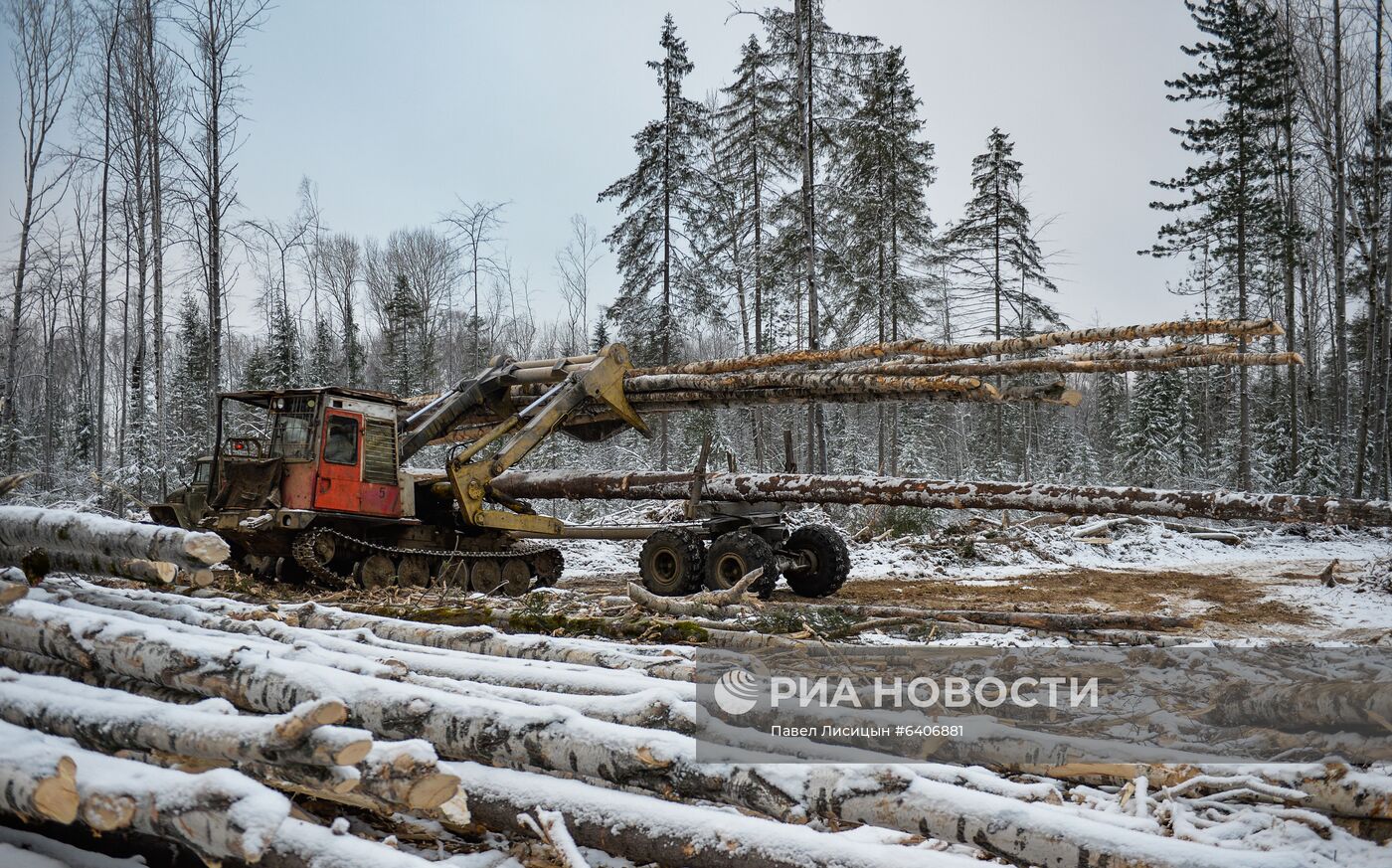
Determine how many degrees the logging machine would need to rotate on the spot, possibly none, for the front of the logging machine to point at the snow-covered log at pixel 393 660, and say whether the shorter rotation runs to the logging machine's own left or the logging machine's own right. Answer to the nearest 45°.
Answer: approximately 45° to the logging machine's own left

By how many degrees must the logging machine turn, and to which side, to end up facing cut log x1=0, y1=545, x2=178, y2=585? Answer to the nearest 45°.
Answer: approximately 45° to its left

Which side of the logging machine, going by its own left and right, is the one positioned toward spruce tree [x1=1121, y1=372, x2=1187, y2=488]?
back

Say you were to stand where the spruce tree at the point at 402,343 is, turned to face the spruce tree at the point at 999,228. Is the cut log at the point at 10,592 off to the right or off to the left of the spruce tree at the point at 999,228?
right

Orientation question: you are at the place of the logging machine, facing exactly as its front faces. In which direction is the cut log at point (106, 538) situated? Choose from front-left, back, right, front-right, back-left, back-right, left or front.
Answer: front-left

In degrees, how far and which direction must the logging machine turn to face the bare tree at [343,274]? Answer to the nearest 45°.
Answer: approximately 135° to its right

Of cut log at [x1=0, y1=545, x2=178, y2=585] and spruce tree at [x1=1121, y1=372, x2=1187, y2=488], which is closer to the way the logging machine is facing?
the cut log

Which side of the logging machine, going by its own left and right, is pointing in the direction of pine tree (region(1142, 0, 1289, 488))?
back

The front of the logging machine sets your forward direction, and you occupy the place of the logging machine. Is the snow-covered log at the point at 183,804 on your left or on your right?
on your left
